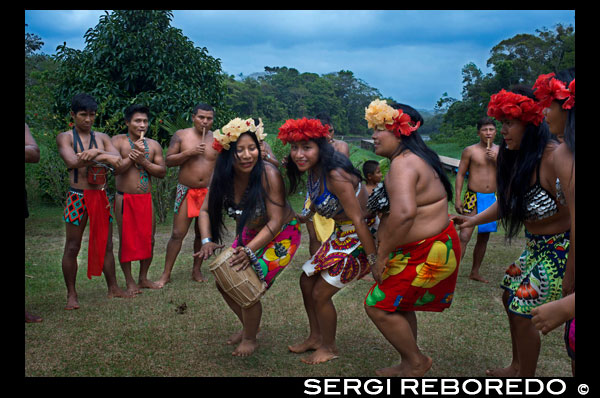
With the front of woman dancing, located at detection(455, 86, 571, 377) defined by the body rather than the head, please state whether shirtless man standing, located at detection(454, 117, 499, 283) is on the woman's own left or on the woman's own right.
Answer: on the woman's own right

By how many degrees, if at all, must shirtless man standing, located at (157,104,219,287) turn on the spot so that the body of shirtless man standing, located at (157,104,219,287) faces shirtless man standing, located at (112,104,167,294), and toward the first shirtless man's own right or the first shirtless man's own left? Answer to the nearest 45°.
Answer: approximately 90° to the first shirtless man's own right

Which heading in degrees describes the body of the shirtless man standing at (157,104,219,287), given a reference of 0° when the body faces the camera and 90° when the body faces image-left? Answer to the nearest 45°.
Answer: approximately 315°

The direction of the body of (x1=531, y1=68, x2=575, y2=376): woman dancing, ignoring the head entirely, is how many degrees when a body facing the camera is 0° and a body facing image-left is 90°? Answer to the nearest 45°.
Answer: approximately 90°

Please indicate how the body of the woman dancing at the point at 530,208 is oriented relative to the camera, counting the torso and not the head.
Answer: to the viewer's left

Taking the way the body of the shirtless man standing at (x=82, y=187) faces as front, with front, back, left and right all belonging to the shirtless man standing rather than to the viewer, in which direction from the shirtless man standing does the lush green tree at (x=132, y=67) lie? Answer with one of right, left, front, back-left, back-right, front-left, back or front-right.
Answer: back-left

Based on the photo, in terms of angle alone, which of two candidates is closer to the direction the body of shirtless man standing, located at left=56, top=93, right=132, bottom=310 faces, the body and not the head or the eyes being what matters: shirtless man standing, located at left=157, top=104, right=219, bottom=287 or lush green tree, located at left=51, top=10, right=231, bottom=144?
the shirtless man standing
